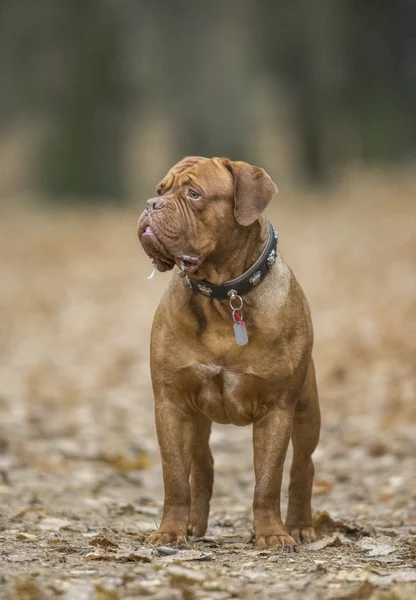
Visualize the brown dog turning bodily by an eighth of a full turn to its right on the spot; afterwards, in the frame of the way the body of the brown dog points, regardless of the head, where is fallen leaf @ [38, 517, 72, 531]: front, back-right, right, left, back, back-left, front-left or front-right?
right

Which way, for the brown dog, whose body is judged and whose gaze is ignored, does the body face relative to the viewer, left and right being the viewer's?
facing the viewer

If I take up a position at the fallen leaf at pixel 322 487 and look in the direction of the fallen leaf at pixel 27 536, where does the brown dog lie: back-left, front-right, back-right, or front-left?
front-left

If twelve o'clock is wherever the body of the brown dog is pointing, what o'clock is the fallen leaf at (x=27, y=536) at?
The fallen leaf is roughly at 4 o'clock from the brown dog.

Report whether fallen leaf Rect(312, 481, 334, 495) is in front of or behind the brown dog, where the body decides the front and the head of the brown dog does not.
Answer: behind
